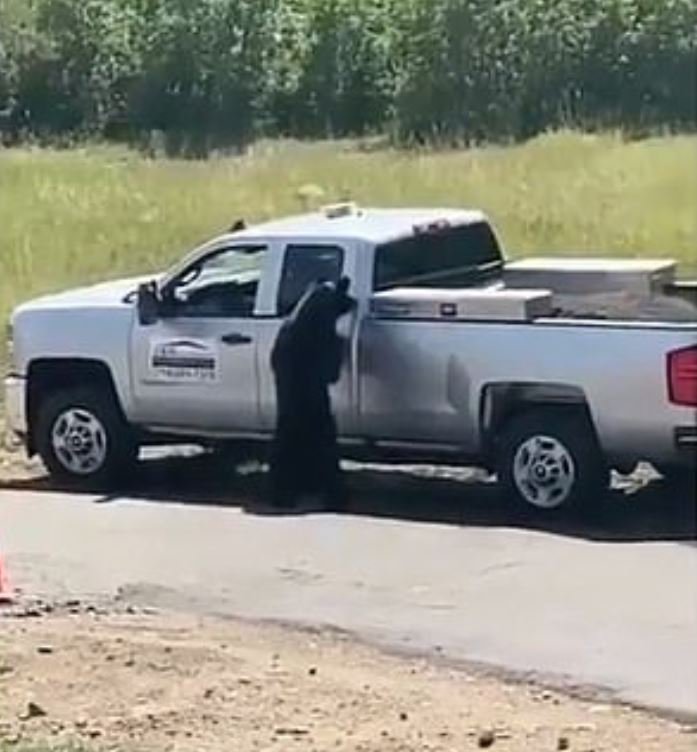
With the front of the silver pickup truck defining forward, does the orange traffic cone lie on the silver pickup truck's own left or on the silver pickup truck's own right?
on the silver pickup truck's own left

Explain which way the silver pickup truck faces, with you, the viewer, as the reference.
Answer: facing away from the viewer and to the left of the viewer
